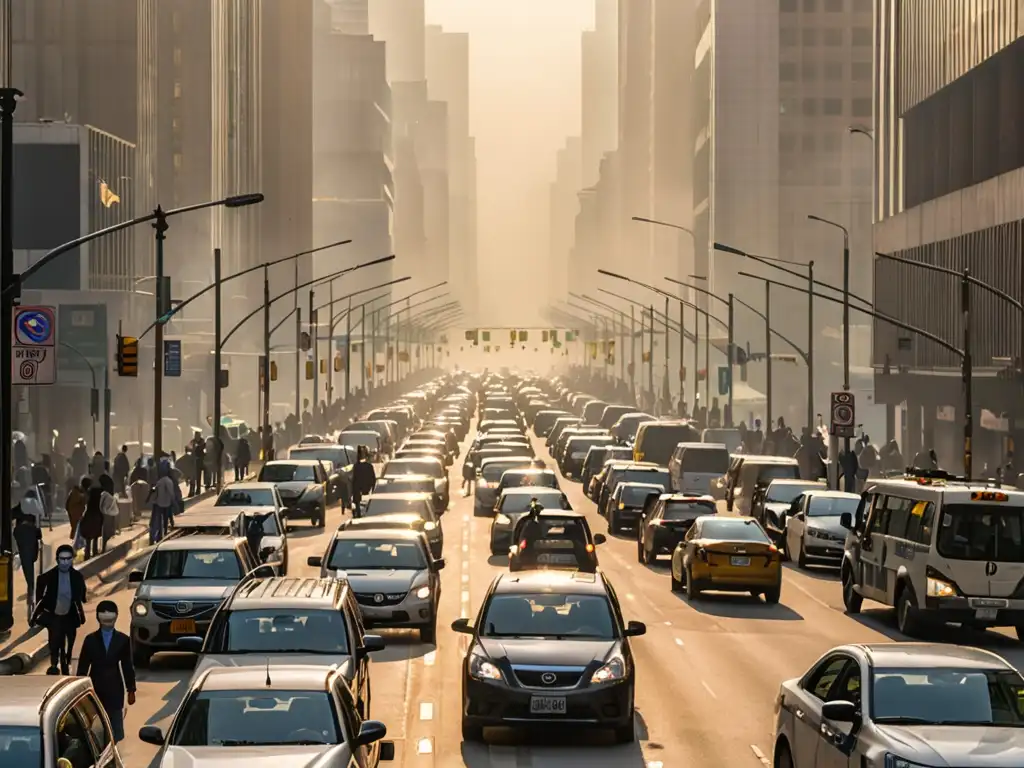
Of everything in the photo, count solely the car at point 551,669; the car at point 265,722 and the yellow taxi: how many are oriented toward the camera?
2

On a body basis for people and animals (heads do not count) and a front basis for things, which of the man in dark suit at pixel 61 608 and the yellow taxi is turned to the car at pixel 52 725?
the man in dark suit

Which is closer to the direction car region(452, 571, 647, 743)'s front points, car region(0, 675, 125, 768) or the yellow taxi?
the car

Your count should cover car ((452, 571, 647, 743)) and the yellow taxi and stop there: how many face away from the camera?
1

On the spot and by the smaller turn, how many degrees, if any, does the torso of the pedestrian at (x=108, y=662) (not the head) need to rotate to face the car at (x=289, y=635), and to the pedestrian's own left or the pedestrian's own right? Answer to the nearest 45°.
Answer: approximately 90° to the pedestrian's own left

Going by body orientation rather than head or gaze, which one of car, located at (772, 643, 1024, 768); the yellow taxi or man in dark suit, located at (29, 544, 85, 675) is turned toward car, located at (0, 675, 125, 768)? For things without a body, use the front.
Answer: the man in dark suit

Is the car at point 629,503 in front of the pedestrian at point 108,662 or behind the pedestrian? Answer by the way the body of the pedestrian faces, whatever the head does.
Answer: behind

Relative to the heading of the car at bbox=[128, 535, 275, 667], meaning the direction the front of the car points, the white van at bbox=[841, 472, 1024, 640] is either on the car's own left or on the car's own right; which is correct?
on the car's own left
